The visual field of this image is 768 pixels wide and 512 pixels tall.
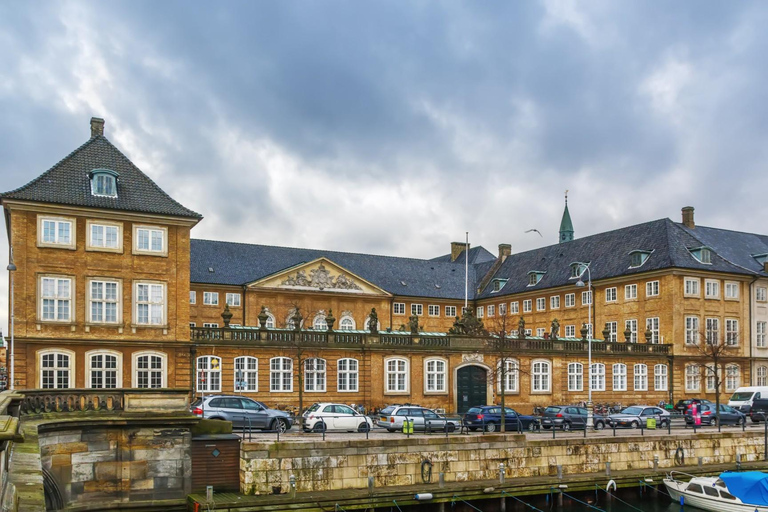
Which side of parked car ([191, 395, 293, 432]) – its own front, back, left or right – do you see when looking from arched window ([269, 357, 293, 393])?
left

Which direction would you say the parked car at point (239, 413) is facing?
to the viewer's right

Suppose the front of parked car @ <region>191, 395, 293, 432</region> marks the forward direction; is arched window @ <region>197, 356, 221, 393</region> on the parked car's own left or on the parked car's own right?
on the parked car's own left

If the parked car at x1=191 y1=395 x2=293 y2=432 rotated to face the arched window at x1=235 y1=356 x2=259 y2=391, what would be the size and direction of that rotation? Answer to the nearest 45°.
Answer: approximately 90° to its left

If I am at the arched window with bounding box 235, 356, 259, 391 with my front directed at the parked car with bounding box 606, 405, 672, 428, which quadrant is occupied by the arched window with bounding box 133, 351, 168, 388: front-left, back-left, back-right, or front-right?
back-right

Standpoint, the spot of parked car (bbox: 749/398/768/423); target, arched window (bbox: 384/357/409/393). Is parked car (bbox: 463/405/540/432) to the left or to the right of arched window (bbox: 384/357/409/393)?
left
